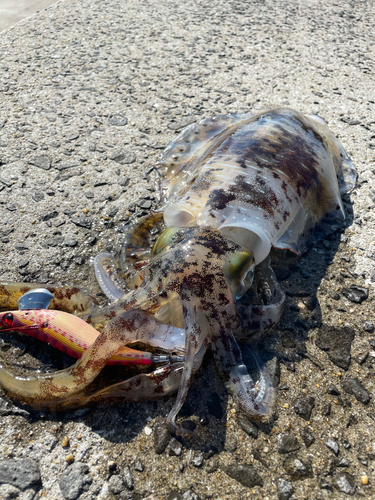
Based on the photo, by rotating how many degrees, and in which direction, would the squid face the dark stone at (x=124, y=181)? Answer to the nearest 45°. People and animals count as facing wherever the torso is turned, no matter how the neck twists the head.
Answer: approximately 135° to its right

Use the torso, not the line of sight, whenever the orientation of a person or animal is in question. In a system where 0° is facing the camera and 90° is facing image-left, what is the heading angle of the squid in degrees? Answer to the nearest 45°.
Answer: approximately 45°

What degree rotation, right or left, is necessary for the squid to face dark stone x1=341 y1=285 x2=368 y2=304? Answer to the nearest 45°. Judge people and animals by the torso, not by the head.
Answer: approximately 135° to its left

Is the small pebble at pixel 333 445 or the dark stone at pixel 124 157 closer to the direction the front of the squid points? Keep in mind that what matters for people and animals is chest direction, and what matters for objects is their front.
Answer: the small pebble

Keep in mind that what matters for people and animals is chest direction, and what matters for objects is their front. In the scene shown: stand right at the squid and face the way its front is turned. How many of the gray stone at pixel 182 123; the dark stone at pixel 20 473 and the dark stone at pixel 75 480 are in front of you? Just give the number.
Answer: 2

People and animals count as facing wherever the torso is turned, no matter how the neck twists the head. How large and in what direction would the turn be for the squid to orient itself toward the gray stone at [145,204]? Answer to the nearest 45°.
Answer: approximately 135° to its right

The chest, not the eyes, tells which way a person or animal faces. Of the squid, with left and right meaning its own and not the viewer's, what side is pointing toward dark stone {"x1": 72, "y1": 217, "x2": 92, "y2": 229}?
right

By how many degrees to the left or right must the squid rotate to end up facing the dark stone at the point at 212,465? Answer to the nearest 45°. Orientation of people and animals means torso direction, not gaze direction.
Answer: approximately 45° to its left

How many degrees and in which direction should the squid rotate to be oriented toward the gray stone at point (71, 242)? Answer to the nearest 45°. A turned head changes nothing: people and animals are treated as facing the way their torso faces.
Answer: approximately 90° to its right

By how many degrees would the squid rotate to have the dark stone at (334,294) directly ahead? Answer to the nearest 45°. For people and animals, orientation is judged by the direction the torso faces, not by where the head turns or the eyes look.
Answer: approximately 135° to its left

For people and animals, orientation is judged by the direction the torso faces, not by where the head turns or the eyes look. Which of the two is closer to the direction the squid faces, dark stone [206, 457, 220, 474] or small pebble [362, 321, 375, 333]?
the dark stone

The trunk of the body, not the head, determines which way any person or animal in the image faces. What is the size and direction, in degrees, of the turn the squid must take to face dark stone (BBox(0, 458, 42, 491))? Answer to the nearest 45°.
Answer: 0° — it already faces it

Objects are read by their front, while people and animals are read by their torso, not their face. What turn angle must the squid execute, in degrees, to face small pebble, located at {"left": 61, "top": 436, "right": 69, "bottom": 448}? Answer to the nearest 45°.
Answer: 0° — it already faces it

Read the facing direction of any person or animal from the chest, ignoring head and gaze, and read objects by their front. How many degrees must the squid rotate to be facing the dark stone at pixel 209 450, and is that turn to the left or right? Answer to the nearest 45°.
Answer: approximately 45° to its left

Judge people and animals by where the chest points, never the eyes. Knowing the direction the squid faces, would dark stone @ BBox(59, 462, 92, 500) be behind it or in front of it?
in front

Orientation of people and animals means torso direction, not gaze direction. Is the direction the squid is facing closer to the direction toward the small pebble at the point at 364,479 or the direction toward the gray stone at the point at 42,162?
the small pebble
